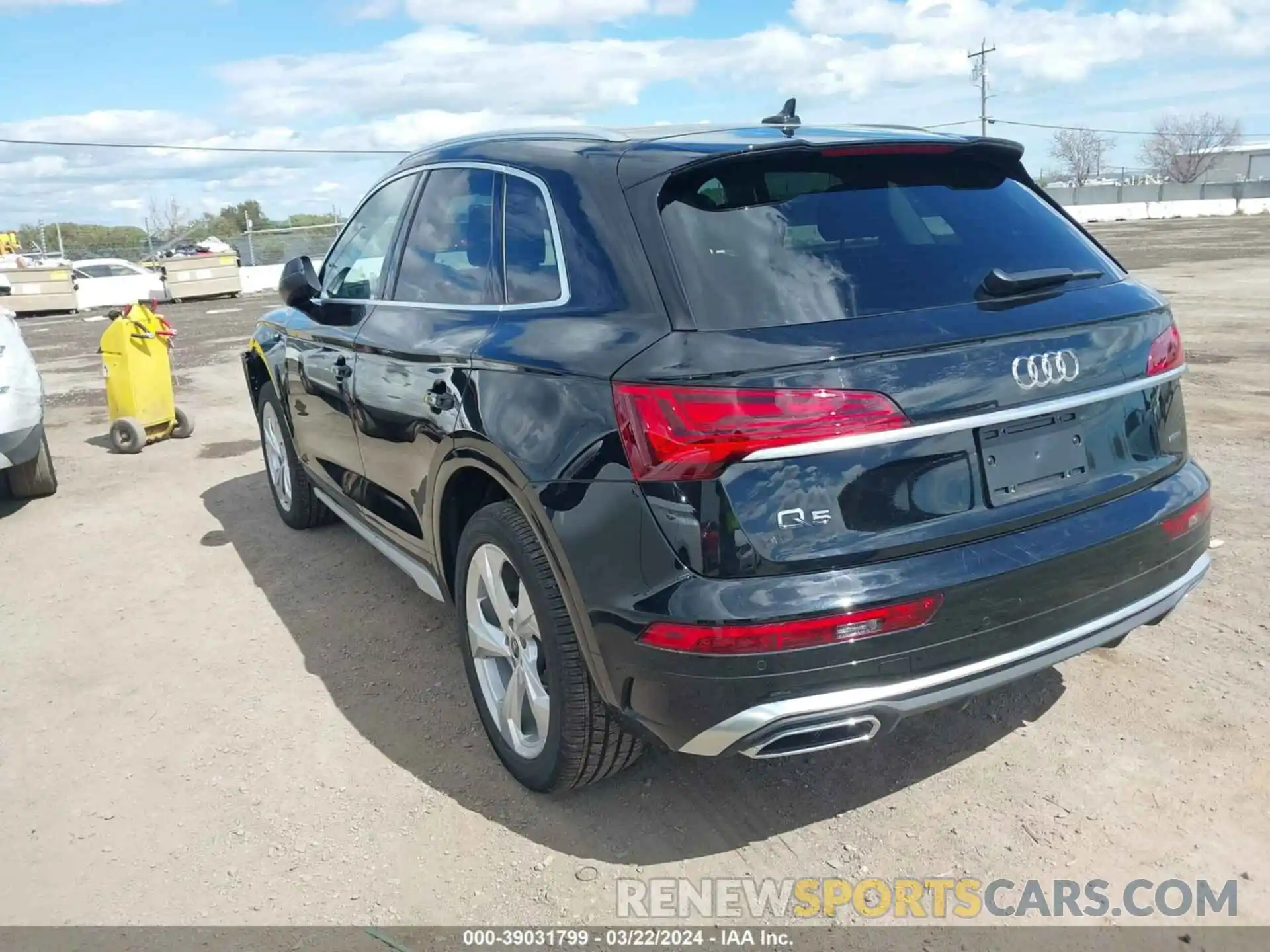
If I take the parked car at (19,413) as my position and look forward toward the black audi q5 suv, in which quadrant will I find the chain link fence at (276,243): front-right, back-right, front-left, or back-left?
back-left

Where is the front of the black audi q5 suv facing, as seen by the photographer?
facing away from the viewer and to the left of the viewer

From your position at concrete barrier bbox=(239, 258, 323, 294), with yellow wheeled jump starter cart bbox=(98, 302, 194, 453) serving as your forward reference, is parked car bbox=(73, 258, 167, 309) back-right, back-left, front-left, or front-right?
front-right

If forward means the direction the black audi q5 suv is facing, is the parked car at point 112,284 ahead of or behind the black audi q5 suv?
ahead

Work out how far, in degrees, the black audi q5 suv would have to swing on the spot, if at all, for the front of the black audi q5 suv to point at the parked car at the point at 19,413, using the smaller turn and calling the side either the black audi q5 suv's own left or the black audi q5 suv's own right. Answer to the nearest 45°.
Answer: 0° — it already faces it

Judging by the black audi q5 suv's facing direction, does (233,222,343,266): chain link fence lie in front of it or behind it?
in front
